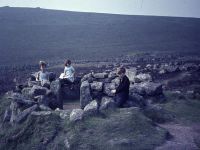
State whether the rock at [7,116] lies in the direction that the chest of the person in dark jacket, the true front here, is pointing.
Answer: yes

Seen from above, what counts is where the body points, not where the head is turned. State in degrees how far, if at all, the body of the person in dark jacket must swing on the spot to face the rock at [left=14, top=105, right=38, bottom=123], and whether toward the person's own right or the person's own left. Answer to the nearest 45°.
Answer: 0° — they already face it

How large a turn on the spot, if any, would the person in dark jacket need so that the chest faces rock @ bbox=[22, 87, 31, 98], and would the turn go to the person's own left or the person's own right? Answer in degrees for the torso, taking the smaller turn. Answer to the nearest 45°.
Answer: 0° — they already face it

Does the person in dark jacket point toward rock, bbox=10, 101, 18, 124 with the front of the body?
yes

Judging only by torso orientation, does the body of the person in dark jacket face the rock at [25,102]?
yes

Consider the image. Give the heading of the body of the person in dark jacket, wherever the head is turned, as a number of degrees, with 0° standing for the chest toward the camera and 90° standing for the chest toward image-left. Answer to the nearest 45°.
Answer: approximately 90°
